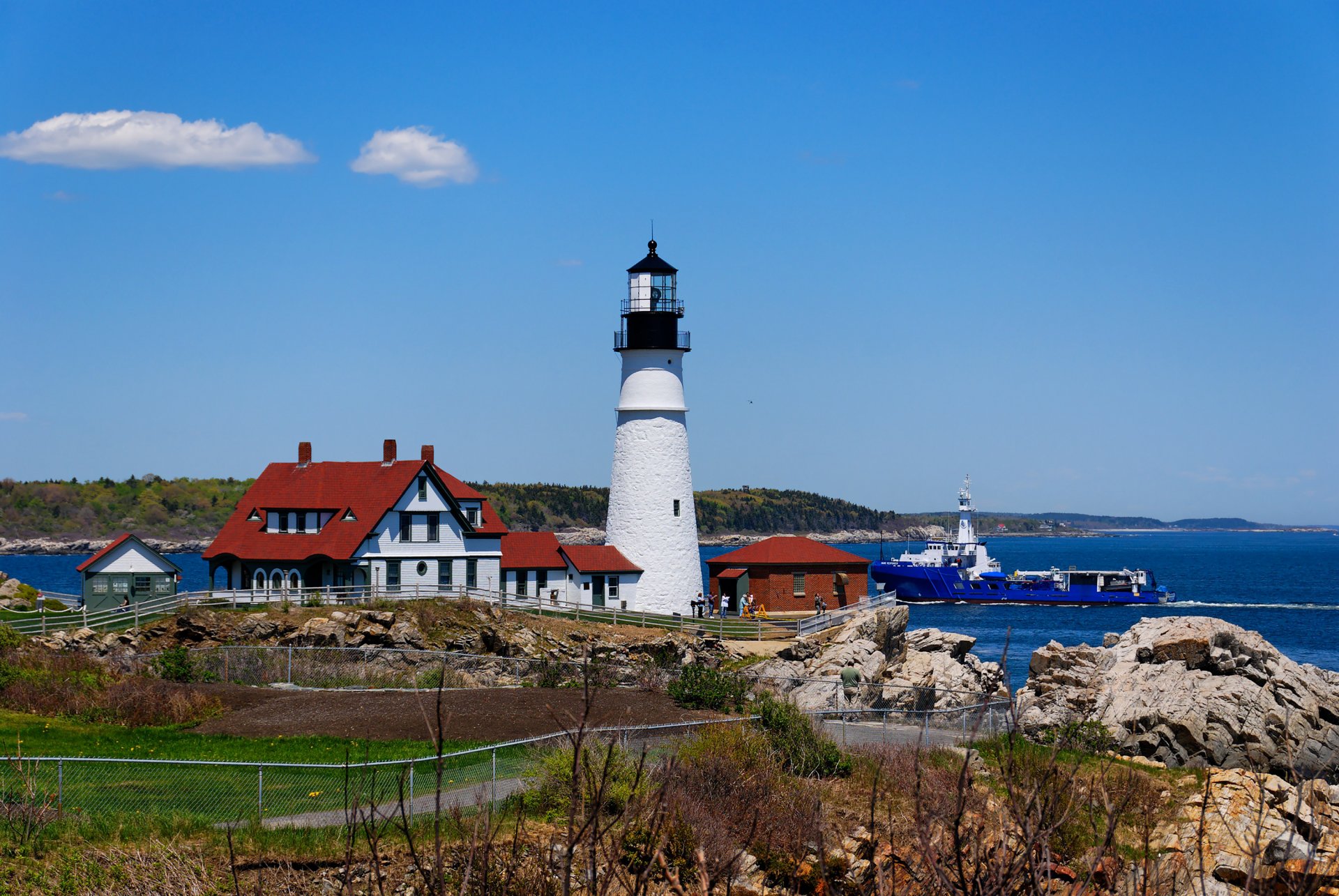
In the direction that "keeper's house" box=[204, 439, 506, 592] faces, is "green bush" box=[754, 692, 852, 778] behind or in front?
in front

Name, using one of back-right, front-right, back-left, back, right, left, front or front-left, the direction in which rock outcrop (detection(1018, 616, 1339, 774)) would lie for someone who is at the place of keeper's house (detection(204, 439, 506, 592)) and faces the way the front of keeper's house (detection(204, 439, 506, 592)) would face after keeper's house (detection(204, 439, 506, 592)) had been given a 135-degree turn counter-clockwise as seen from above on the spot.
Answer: right

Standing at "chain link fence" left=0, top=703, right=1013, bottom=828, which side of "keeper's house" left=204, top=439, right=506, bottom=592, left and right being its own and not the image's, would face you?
front

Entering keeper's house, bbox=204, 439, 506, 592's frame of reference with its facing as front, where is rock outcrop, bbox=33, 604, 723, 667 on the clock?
The rock outcrop is roughly at 12 o'clock from the keeper's house.

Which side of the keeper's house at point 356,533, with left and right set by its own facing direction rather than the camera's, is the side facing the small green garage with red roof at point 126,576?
right

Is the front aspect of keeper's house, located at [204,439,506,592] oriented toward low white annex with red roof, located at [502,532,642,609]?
no

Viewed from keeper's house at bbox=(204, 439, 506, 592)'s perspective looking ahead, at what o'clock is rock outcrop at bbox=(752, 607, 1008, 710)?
The rock outcrop is roughly at 10 o'clock from the keeper's house.

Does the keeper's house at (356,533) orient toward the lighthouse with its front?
no

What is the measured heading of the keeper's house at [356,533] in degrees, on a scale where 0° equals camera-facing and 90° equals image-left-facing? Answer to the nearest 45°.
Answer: approximately 0°

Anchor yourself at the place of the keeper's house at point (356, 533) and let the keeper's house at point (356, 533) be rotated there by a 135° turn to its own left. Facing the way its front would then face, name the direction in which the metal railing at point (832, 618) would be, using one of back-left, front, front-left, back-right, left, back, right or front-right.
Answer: front-right

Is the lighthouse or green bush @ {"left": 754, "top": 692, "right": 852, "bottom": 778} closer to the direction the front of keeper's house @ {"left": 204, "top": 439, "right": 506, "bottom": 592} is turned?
the green bush

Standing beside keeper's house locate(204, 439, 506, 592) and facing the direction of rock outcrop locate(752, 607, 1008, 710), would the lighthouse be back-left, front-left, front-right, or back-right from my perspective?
front-left

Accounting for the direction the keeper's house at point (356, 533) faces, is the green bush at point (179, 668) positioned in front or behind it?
in front

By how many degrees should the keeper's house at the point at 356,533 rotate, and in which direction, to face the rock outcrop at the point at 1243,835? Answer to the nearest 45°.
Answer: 0° — it already faces it
